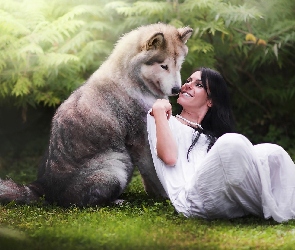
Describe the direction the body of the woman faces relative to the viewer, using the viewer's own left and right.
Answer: facing the viewer and to the right of the viewer

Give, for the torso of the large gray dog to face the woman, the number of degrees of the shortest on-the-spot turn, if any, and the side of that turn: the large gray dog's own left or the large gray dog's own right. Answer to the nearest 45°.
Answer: approximately 45° to the large gray dog's own right

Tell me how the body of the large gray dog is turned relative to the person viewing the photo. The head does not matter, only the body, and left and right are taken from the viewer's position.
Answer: facing to the right of the viewer

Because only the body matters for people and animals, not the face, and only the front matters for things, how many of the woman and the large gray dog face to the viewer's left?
0
